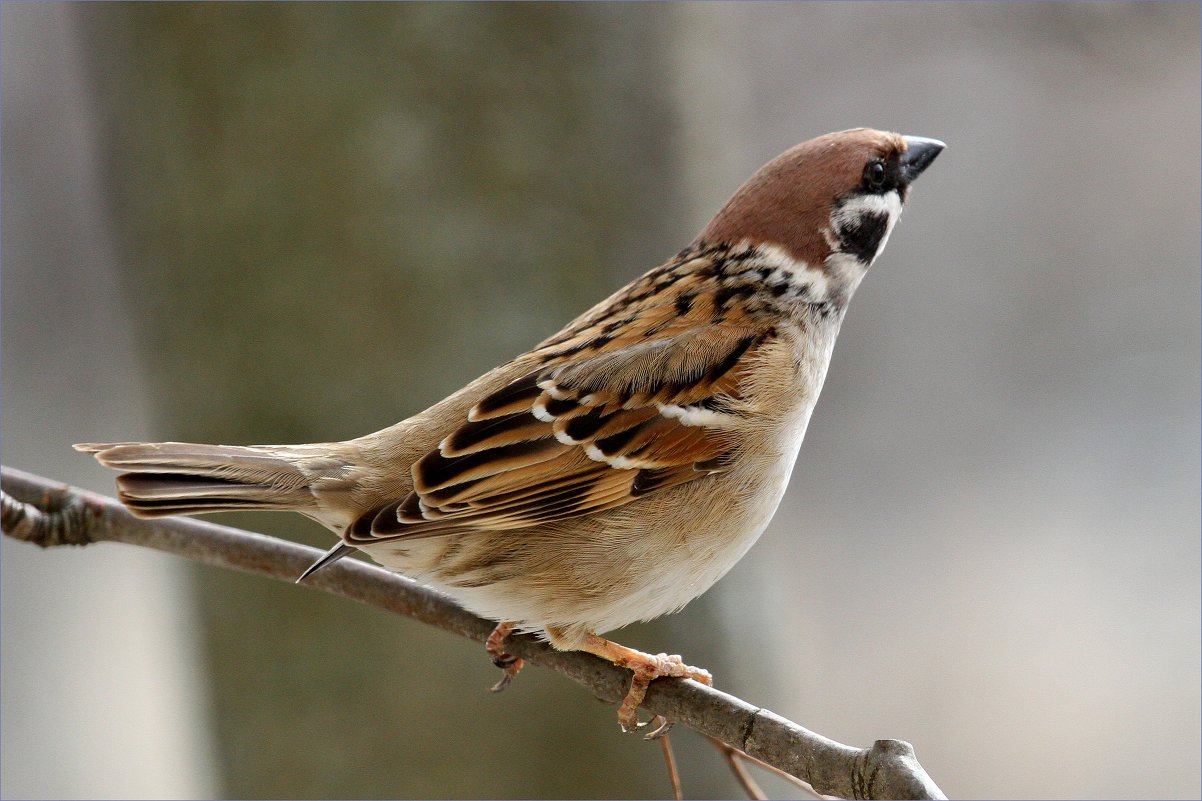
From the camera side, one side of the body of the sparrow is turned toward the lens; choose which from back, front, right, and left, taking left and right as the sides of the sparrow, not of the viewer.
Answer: right
